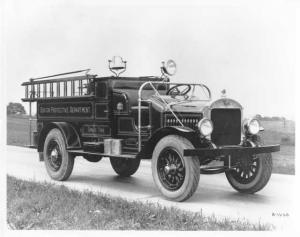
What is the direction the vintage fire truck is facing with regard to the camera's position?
facing the viewer and to the right of the viewer
